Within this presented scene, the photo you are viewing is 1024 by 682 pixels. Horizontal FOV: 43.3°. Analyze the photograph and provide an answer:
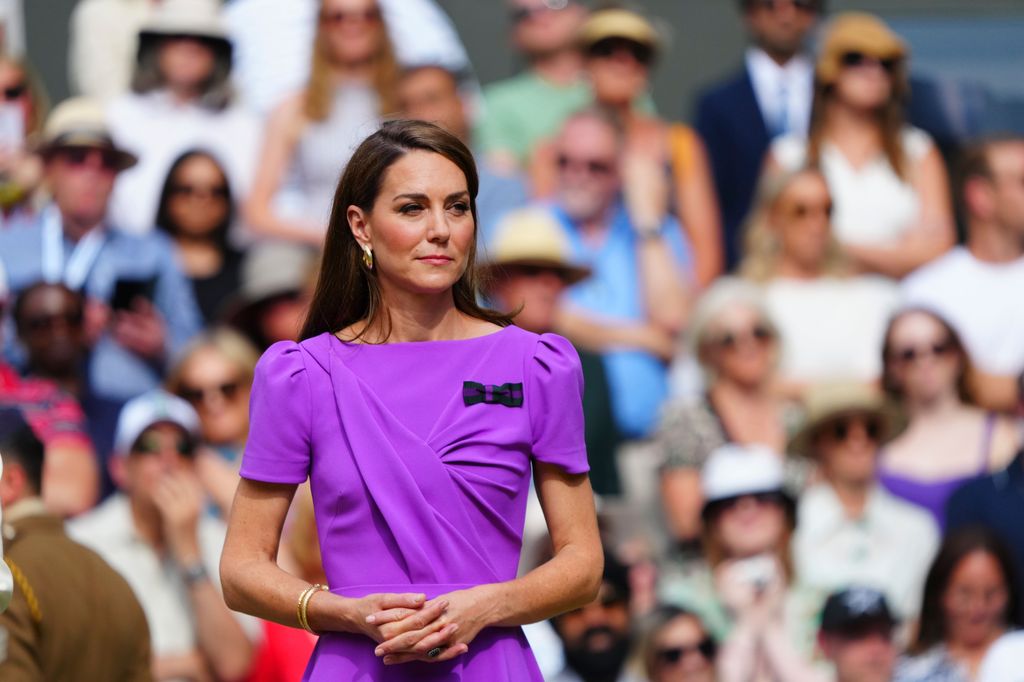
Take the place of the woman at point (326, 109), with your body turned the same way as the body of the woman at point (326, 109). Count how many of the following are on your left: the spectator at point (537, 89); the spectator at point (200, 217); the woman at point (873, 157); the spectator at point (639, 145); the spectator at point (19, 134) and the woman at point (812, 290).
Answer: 4

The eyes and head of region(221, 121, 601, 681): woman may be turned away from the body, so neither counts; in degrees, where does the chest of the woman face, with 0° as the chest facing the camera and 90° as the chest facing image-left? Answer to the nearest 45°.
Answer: approximately 0°

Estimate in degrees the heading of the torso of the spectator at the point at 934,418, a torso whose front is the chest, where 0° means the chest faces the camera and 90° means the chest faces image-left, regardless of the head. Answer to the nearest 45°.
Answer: approximately 0°

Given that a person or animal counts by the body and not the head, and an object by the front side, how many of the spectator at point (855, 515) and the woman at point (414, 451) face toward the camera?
2

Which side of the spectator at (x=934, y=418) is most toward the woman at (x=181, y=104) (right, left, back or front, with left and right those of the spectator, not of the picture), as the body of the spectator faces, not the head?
right

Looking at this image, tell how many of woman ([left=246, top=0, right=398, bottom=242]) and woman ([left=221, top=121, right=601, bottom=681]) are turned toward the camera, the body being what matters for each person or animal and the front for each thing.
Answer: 2

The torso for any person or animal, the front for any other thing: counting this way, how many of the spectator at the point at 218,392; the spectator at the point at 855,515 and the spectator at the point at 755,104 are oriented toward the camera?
3

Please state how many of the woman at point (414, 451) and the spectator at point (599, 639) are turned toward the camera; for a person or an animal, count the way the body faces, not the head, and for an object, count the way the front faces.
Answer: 2

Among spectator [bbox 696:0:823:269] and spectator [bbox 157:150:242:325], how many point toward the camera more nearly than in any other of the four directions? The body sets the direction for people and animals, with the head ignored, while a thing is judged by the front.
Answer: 2
